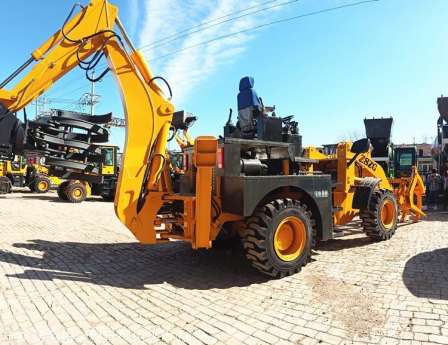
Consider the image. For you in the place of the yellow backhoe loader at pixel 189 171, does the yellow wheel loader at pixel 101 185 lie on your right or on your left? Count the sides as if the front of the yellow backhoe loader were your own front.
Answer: on your left

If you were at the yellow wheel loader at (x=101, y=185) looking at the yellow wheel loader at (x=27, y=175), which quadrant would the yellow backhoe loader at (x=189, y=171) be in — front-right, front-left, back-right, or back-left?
back-left

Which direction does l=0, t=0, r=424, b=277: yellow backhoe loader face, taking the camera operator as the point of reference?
facing away from the viewer and to the right of the viewer

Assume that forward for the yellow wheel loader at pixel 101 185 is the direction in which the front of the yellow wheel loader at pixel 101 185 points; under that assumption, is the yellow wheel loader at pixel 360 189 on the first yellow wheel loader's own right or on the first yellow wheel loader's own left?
on the first yellow wheel loader's own left

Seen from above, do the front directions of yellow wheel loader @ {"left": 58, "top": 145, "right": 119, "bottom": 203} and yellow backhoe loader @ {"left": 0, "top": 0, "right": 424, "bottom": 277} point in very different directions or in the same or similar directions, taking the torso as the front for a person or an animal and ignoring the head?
very different directions

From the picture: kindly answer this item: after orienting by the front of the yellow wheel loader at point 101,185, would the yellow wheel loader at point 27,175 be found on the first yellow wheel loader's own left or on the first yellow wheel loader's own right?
on the first yellow wheel loader's own right

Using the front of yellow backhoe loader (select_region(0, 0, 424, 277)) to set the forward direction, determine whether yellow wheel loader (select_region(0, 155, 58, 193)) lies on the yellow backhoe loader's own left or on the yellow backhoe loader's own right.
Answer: on the yellow backhoe loader's own left
